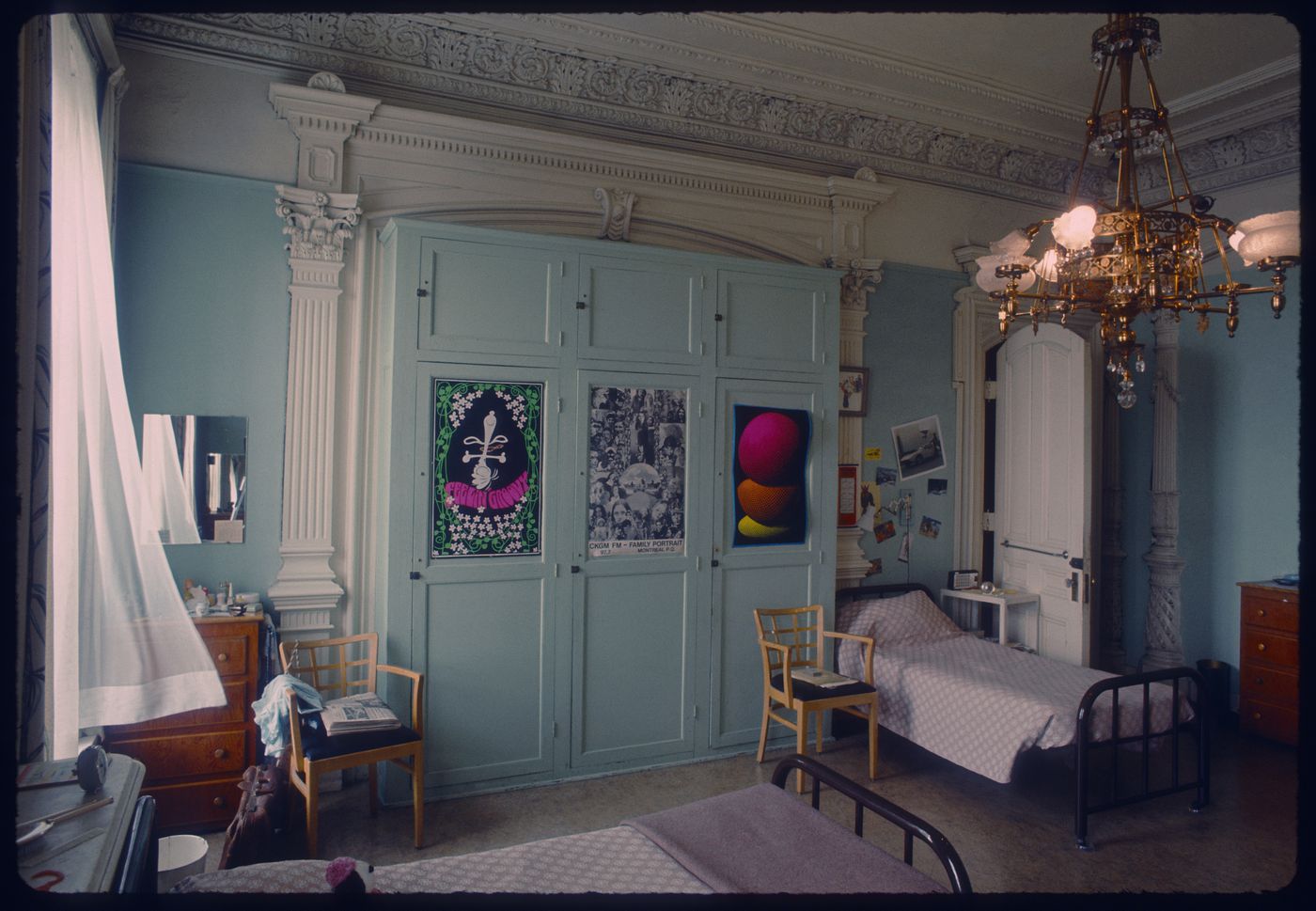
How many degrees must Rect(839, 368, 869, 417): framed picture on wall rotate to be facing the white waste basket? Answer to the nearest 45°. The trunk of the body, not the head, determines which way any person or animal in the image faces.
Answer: approximately 90° to its right

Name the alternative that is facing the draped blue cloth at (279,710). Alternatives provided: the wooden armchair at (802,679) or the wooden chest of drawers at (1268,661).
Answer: the wooden chest of drawers

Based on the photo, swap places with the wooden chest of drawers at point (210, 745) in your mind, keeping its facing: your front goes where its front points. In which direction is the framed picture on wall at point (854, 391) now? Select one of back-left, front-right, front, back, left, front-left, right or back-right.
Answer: left

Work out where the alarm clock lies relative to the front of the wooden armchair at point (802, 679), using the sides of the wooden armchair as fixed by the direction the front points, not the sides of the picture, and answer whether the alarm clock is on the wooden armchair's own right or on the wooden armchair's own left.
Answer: on the wooden armchair's own right

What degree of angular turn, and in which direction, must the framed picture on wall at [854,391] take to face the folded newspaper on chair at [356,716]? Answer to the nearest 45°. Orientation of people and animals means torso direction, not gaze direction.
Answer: approximately 90° to its right

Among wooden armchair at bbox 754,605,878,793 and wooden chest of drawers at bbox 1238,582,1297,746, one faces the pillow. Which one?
the wooden chest of drawers
